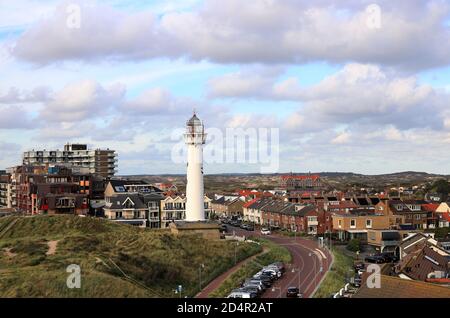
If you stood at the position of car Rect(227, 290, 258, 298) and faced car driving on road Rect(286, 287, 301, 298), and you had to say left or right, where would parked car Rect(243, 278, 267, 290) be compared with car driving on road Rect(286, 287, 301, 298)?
left
